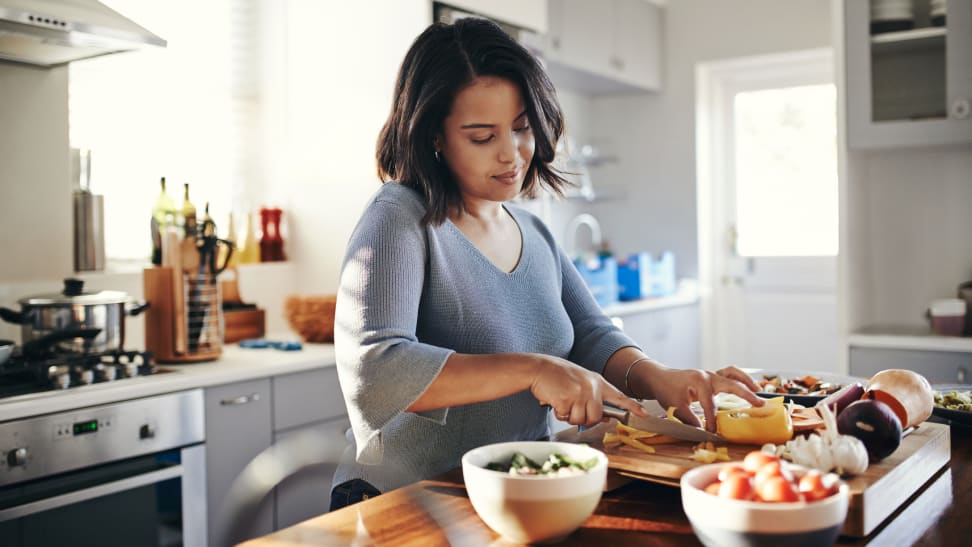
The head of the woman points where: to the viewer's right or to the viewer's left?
to the viewer's right

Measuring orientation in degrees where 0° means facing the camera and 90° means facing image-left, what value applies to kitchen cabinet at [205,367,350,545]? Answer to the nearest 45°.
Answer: approximately 315°

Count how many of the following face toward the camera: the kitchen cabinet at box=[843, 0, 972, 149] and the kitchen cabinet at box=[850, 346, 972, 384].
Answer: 2

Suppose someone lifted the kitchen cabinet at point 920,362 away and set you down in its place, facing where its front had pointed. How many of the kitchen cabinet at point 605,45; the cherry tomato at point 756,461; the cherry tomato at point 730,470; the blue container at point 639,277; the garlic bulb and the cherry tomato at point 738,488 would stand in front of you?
4

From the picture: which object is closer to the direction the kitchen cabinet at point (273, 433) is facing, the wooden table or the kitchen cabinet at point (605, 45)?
the wooden table

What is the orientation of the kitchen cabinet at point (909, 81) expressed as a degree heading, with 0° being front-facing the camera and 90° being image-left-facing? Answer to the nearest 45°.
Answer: approximately 0°
